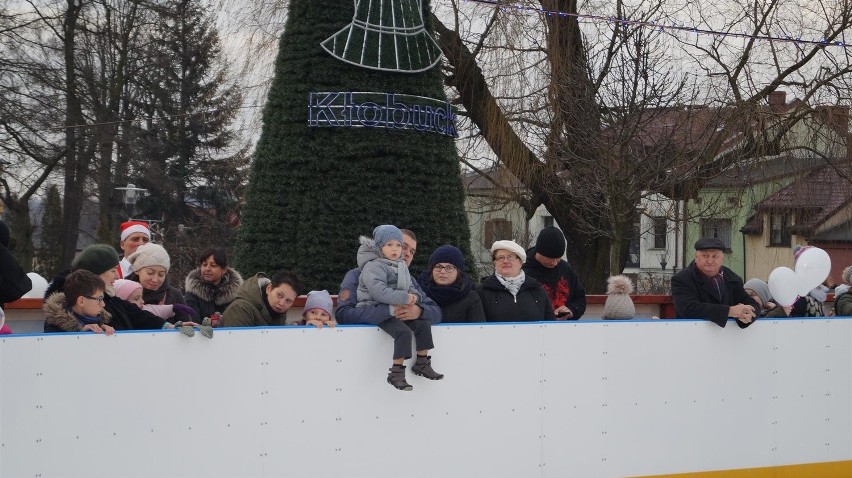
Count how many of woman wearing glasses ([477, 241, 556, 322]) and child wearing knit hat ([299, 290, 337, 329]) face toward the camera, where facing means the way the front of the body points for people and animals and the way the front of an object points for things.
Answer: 2

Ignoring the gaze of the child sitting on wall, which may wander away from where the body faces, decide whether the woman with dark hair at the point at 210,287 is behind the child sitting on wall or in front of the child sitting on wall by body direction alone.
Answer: behind

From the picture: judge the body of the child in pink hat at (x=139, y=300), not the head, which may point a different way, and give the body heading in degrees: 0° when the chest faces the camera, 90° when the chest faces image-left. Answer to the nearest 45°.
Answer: approximately 315°

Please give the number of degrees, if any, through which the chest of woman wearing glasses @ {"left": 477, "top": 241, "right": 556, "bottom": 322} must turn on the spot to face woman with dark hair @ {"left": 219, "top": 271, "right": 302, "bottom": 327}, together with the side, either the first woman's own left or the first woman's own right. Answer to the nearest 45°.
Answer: approximately 45° to the first woman's own right

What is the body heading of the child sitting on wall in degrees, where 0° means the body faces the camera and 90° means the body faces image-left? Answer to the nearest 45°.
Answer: approximately 315°

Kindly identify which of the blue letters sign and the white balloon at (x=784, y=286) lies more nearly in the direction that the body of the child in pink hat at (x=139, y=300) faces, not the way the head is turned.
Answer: the white balloon
